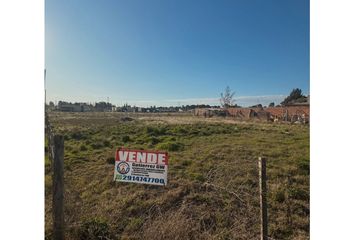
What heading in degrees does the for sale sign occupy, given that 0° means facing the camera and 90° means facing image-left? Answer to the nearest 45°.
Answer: approximately 0°

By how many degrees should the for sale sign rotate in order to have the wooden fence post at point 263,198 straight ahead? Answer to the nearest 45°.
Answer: approximately 90° to its left

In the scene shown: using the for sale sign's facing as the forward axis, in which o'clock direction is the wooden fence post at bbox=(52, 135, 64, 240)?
The wooden fence post is roughly at 3 o'clock from the for sale sign.

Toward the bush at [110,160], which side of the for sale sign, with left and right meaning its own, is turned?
back

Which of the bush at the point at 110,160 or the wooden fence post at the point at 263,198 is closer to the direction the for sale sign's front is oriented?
the wooden fence post

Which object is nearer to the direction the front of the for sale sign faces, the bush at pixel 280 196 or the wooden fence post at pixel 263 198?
the wooden fence post
